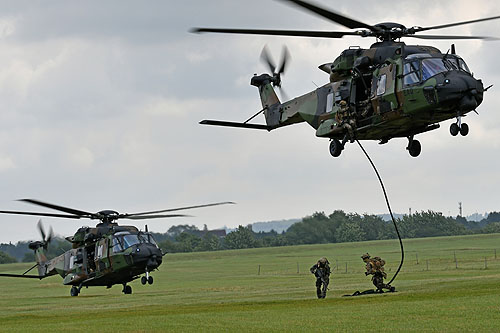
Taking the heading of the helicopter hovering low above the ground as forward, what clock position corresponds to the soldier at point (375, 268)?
The soldier is roughly at 12 o'clock from the helicopter hovering low above the ground.

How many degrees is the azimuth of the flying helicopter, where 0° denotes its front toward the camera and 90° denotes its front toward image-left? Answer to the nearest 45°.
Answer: approximately 315°
